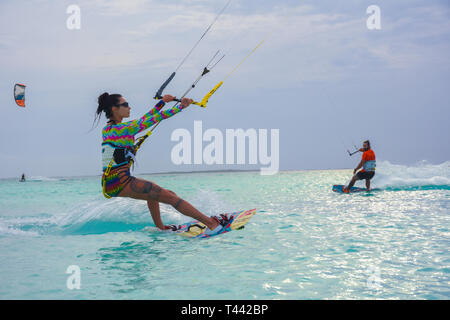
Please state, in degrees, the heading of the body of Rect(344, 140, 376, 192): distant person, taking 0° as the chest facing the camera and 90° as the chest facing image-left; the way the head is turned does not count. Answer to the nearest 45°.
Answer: approximately 45°

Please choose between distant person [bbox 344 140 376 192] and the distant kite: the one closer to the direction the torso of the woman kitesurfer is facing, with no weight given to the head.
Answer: the distant person

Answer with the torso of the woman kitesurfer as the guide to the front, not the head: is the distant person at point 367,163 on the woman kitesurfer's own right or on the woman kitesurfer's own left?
on the woman kitesurfer's own left

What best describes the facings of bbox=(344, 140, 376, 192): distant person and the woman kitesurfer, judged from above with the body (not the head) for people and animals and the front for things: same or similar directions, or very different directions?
very different directions

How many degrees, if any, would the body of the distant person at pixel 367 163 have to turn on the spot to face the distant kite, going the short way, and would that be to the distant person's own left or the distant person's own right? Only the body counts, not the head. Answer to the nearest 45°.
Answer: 0° — they already face it

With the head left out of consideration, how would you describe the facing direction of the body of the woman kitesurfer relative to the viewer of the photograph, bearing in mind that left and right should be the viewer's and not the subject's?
facing to the right of the viewer
